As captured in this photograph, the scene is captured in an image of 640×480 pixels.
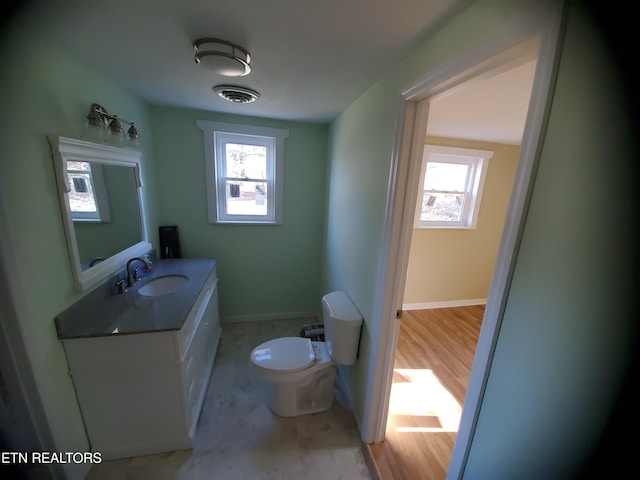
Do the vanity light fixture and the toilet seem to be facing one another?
yes

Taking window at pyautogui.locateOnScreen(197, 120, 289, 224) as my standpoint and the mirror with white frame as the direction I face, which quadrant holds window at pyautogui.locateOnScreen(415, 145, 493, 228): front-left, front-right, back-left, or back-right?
back-left

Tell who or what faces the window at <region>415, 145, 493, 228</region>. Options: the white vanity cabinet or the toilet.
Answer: the white vanity cabinet

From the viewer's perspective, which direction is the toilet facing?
to the viewer's left

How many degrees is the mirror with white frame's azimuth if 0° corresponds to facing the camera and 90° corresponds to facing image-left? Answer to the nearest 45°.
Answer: approximately 315°

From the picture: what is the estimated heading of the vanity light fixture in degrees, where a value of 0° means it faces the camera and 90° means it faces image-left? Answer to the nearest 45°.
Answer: approximately 315°

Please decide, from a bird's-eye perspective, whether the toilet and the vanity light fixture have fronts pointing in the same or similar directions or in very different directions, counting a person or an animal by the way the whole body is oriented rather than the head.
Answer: very different directions

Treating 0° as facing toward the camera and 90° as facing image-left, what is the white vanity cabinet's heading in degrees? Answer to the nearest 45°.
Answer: approximately 270°
